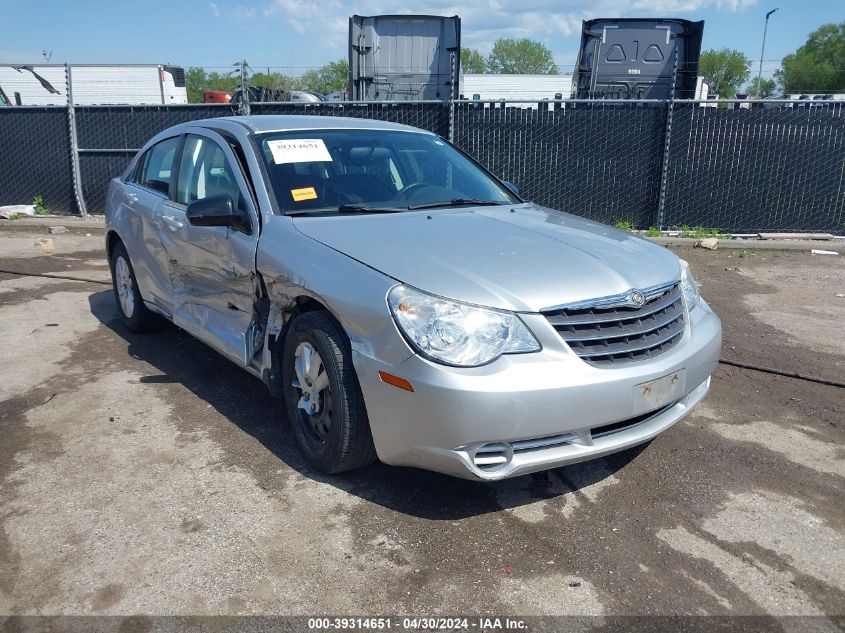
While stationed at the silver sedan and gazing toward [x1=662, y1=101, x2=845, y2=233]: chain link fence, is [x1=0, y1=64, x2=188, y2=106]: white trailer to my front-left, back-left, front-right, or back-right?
front-left

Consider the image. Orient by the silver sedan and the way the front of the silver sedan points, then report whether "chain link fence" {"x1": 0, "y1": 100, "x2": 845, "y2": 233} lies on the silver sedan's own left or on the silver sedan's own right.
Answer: on the silver sedan's own left

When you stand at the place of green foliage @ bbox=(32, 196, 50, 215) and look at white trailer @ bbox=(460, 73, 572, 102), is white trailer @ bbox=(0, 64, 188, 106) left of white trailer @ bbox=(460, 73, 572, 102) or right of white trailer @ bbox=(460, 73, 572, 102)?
left

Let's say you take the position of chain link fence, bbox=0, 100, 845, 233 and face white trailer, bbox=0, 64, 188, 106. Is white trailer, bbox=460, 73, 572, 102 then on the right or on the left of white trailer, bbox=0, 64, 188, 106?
right

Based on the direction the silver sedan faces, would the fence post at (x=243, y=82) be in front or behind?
behind

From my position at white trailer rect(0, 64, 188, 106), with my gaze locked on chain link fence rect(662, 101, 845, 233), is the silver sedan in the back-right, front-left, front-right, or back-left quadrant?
front-right

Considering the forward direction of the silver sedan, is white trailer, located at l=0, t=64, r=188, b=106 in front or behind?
behind

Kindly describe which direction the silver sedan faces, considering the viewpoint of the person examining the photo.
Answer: facing the viewer and to the right of the viewer

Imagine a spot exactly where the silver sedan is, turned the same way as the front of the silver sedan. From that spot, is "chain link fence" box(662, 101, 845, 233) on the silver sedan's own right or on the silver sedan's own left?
on the silver sedan's own left

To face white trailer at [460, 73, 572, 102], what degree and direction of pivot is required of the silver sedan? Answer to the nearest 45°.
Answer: approximately 135° to its left

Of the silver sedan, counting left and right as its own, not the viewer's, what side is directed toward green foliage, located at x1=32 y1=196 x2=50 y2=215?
back
